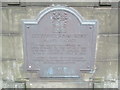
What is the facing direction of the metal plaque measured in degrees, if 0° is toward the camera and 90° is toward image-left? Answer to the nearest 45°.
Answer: approximately 0°
